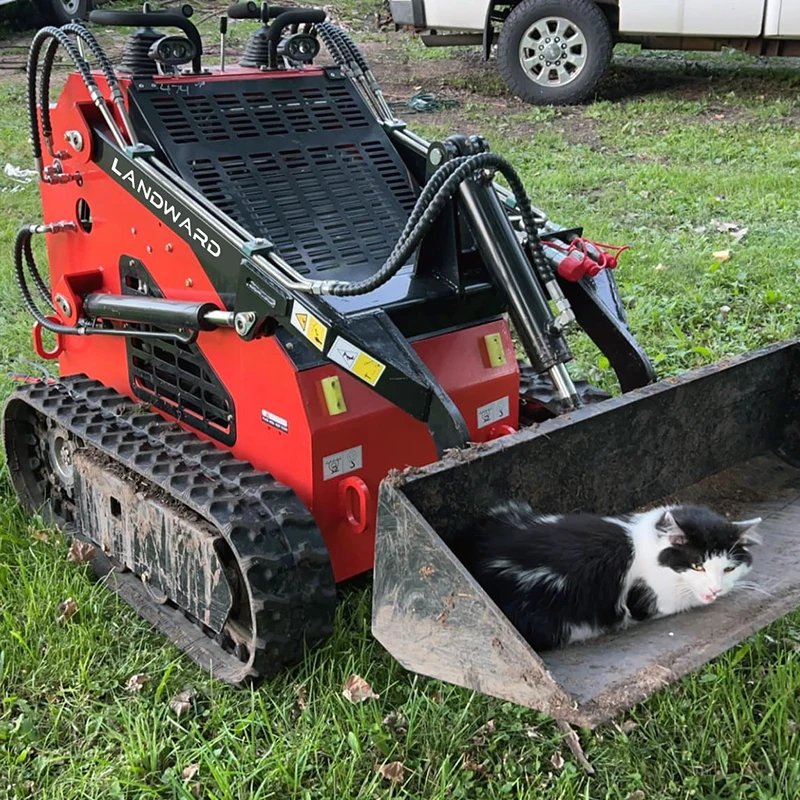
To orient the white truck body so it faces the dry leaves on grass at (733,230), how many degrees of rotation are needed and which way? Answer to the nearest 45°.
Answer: approximately 90° to its right

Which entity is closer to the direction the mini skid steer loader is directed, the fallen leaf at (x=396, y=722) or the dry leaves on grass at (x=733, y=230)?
the fallen leaf

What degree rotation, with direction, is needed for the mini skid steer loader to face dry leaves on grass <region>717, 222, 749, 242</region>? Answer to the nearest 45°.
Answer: approximately 90° to its left

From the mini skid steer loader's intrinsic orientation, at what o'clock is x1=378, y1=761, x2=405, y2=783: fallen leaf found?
The fallen leaf is roughly at 1 o'clock from the mini skid steer loader.

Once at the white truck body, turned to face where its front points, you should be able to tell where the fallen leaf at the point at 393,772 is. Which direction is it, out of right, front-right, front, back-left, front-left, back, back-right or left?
right

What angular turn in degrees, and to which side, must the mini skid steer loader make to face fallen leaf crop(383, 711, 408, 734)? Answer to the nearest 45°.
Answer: approximately 45° to its right

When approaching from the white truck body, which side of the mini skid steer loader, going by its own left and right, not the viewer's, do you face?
left

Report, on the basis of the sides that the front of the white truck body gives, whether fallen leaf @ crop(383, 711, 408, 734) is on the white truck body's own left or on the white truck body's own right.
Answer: on the white truck body's own right

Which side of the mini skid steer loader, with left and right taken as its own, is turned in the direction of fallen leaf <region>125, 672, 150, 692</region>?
right

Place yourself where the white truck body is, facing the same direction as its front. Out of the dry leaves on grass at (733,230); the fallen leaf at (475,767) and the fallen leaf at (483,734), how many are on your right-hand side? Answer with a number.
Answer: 3

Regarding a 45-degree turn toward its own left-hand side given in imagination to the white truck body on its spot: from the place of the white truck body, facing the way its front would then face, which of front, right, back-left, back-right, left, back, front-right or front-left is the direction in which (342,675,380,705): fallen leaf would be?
back-right

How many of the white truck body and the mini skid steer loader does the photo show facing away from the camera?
0

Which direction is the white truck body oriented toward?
to the viewer's right

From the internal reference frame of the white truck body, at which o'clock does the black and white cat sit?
The black and white cat is roughly at 3 o'clock from the white truck body.

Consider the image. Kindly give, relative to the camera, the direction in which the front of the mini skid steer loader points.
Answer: facing the viewer and to the right of the viewer

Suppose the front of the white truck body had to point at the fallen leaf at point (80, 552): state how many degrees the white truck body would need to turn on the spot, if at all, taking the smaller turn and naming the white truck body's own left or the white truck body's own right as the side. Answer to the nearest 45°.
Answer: approximately 90° to the white truck body's own right

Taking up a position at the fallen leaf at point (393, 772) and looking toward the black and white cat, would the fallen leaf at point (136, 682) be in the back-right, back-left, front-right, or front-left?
back-left
